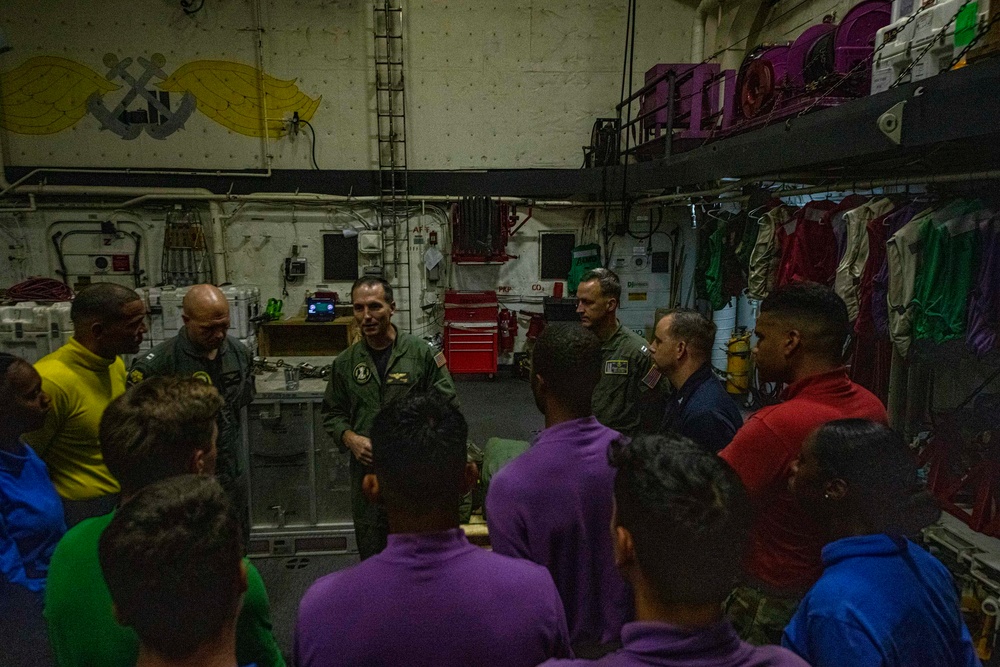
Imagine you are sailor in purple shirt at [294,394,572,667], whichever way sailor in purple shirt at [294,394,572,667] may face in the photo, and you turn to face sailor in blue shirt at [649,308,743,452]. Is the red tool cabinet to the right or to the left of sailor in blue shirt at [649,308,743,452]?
left

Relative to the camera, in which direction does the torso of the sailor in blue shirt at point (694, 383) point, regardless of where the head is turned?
to the viewer's left

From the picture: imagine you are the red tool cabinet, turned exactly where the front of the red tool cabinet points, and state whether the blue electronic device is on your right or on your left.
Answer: on your right

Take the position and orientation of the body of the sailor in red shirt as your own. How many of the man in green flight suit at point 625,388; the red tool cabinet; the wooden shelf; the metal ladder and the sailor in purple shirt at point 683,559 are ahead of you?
4

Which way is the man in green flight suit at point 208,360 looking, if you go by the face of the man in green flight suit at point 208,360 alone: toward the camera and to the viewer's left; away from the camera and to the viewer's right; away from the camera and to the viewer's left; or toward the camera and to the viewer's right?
toward the camera and to the viewer's right

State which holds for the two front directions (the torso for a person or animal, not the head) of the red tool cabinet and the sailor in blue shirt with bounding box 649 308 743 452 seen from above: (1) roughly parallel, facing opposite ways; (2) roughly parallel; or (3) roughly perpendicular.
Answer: roughly perpendicular

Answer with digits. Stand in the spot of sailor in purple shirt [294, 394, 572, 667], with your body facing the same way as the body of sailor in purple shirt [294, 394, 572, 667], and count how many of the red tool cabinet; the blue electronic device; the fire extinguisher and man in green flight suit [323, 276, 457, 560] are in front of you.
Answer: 4

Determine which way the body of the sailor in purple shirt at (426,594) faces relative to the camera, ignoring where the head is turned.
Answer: away from the camera

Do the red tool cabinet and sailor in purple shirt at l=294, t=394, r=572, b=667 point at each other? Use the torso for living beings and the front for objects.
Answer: yes

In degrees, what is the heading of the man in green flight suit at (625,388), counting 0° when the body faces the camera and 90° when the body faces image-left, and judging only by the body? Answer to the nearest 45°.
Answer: approximately 45°

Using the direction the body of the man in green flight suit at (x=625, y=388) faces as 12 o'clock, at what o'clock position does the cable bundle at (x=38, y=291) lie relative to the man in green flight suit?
The cable bundle is roughly at 2 o'clock from the man in green flight suit.
